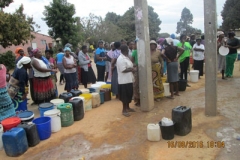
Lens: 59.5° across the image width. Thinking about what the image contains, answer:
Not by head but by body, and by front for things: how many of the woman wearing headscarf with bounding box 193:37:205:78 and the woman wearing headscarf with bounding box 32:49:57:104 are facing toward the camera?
1

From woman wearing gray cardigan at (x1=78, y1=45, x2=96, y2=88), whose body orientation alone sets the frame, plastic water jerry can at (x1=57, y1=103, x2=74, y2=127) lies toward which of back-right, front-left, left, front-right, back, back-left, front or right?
front-right

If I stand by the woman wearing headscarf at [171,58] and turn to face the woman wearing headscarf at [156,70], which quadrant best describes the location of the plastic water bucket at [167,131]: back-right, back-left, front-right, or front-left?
front-left

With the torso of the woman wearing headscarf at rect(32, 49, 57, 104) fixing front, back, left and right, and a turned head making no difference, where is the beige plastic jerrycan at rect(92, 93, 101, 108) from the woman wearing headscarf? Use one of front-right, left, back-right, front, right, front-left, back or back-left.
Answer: front

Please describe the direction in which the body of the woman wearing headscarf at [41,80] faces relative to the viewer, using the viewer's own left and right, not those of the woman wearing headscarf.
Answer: facing to the right of the viewer

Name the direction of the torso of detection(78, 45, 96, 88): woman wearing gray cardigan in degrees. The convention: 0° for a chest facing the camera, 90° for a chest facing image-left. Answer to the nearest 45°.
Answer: approximately 315°

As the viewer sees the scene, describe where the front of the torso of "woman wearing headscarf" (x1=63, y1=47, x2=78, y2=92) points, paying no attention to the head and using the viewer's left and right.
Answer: facing the viewer and to the right of the viewer
